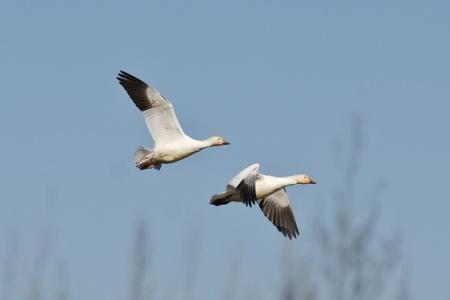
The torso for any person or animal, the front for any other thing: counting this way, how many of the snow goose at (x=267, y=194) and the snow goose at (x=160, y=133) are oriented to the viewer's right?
2

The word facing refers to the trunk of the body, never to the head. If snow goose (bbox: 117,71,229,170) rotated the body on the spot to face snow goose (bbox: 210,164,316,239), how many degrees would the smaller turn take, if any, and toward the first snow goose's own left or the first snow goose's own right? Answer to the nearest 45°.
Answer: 0° — it already faces it

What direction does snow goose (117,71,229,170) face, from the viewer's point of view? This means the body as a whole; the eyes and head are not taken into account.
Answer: to the viewer's right

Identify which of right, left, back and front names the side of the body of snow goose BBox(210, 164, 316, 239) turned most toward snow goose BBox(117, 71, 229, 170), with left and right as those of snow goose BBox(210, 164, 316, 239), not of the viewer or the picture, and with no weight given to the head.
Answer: back

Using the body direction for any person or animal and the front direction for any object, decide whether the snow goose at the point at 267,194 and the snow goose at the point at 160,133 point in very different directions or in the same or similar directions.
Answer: same or similar directions

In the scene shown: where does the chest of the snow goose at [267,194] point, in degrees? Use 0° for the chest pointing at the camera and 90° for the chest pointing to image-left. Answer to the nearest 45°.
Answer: approximately 270°
